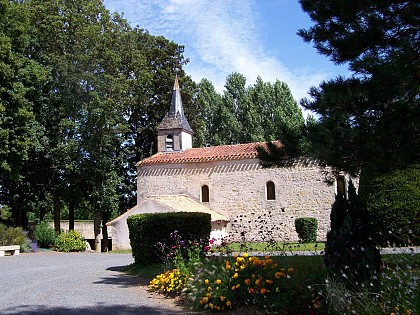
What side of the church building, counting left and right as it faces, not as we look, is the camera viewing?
left

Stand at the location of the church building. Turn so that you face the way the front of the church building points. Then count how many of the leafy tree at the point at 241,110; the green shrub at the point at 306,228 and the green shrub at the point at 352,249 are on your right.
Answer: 1

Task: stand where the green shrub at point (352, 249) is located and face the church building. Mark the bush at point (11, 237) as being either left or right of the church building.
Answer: left

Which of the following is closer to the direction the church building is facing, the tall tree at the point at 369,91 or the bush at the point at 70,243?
the bush

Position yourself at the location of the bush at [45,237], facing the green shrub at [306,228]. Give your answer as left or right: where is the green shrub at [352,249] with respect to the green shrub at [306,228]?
right

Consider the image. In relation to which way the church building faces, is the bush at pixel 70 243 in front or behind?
in front

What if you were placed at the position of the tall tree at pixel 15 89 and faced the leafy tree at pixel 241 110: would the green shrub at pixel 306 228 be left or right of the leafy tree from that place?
right

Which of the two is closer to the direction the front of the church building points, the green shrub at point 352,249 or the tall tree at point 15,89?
the tall tree

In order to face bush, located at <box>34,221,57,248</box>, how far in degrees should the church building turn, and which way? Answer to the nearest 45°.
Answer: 0° — it already faces it

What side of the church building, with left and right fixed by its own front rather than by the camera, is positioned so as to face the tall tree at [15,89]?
front

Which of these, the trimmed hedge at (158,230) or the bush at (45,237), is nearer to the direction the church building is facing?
the bush

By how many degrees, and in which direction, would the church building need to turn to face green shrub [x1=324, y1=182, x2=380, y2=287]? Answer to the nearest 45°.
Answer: approximately 90° to its left

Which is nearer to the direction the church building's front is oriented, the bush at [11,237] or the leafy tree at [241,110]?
the bush
